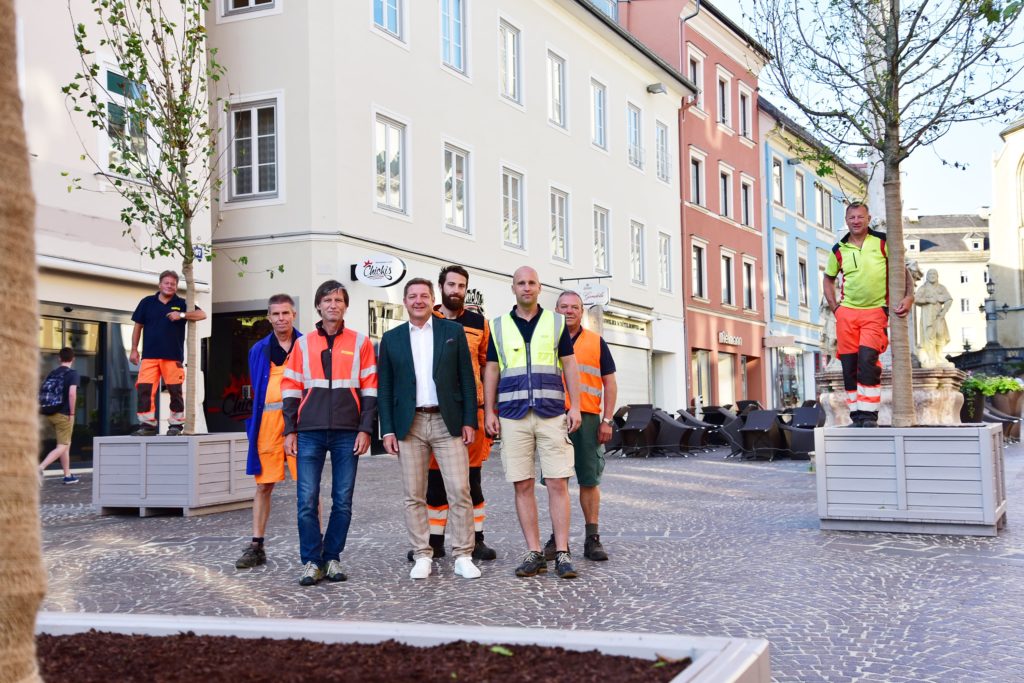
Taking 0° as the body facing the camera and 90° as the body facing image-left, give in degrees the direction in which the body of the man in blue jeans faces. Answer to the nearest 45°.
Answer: approximately 0°

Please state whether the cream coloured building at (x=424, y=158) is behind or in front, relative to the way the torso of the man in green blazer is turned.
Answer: behind

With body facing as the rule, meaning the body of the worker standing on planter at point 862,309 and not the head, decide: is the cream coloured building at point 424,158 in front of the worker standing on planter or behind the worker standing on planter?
behind

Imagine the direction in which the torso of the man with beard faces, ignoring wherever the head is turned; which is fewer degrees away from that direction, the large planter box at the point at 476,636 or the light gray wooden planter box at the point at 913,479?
the large planter box

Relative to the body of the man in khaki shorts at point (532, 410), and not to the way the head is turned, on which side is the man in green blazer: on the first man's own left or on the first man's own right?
on the first man's own right

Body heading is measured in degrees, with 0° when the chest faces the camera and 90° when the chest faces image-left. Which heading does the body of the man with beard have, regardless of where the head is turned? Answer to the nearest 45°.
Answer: approximately 0°

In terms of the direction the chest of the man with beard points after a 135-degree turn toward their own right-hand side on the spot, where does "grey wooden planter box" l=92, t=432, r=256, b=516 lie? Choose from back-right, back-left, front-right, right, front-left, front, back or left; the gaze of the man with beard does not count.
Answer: front

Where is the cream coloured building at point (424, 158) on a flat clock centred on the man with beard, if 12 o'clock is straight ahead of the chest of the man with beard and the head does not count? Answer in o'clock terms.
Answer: The cream coloured building is roughly at 6 o'clock from the man with beard.

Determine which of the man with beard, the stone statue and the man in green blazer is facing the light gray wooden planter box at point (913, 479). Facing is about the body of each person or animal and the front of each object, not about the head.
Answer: the stone statue

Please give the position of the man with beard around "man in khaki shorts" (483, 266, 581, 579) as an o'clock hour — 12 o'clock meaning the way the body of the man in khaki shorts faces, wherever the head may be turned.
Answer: The man with beard is roughly at 5 o'clock from the man in khaki shorts.

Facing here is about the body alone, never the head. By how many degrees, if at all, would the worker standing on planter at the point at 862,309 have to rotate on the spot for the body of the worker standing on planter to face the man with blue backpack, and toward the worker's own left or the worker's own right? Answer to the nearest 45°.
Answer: approximately 90° to the worker's own right
